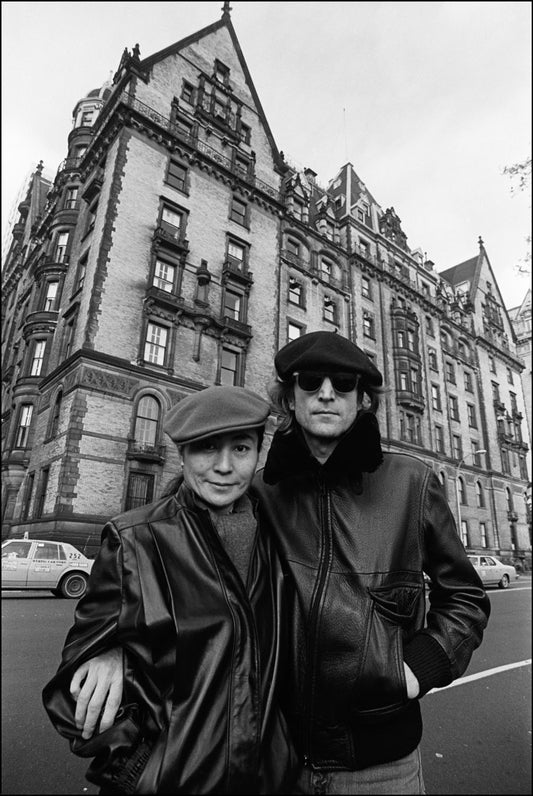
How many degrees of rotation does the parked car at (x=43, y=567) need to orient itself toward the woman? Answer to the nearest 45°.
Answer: approximately 90° to its left

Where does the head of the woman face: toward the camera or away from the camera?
toward the camera

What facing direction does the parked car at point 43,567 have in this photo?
to the viewer's left

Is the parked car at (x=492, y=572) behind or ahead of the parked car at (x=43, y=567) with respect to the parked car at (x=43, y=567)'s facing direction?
behind

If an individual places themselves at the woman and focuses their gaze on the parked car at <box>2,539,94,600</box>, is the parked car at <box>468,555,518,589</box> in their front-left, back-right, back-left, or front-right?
front-right

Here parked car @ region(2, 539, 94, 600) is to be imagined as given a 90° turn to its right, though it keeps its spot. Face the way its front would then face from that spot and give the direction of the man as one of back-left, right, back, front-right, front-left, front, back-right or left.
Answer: back
